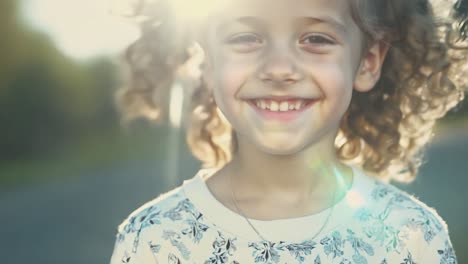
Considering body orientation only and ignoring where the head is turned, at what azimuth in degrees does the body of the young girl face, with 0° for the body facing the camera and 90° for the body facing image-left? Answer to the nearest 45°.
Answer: approximately 0°
